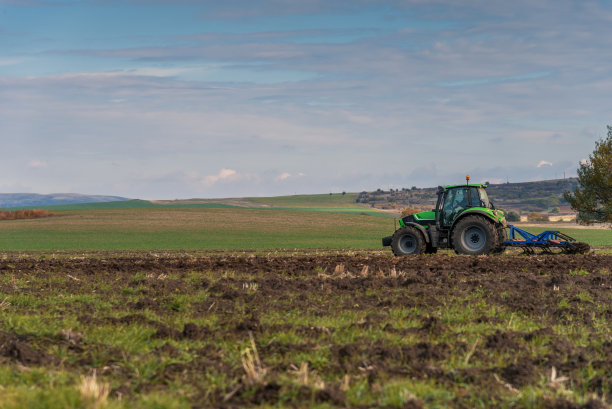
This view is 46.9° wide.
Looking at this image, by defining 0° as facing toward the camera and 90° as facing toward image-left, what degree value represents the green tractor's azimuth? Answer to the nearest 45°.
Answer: approximately 90°

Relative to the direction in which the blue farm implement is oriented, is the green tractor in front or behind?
in front

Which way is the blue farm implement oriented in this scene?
to the viewer's left

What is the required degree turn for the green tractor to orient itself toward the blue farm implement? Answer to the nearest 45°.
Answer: approximately 180°

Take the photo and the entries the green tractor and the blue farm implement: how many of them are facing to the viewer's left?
2
